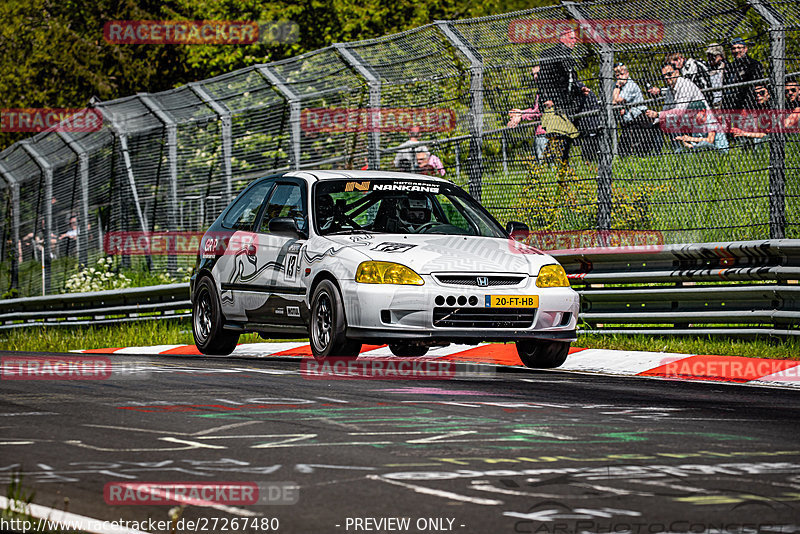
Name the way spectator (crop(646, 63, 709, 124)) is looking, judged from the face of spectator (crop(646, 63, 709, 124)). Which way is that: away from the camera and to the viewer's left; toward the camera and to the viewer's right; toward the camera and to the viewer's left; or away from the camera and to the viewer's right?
toward the camera and to the viewer's left

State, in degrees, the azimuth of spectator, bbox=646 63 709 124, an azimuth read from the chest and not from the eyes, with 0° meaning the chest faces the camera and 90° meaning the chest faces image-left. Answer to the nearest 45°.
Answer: approximately 45°

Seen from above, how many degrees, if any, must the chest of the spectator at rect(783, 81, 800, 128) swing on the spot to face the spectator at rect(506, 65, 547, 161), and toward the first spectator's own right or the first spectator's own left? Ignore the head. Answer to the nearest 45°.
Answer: approximately 90° to the first spectator's own right

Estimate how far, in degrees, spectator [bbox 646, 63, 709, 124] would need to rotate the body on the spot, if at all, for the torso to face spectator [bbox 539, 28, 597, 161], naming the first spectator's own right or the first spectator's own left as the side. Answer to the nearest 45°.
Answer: approximately 90° to the first spectator's own right

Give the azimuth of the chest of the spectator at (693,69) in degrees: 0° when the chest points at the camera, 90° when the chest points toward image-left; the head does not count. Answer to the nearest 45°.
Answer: approximately 45°

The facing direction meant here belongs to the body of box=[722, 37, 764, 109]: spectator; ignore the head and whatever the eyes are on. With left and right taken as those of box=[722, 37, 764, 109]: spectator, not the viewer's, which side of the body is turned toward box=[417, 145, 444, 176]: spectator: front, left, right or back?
right

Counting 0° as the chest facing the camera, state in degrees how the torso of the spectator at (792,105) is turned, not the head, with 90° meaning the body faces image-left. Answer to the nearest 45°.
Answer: approximately 45°

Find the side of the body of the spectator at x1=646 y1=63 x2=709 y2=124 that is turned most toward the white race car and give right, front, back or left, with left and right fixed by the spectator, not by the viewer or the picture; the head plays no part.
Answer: front
